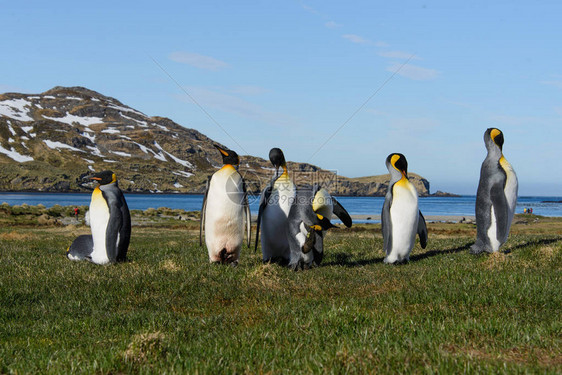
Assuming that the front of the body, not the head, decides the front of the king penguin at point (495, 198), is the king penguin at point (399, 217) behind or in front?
behind

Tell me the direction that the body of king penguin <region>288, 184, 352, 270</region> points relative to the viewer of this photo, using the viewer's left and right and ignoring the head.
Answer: facing the viewer and to the right of the viewer

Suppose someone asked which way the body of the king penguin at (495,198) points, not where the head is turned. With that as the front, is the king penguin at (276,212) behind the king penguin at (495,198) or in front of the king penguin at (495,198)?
behind

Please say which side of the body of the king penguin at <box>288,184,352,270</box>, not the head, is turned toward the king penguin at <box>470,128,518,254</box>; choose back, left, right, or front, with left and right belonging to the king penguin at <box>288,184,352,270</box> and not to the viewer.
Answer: left

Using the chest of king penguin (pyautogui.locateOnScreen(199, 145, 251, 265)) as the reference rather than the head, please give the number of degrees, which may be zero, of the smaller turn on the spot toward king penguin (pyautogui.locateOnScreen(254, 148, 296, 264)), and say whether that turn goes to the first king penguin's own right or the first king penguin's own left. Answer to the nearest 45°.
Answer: approximately 90° to the first king penguin's own left

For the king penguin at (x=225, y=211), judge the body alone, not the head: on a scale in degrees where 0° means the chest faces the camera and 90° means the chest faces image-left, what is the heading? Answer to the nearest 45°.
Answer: approximately 0°

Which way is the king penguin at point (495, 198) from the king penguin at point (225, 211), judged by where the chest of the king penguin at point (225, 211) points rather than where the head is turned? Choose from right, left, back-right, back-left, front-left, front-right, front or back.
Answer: left

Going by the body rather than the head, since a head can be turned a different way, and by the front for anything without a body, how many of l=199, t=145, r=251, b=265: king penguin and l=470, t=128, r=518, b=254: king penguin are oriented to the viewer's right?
1

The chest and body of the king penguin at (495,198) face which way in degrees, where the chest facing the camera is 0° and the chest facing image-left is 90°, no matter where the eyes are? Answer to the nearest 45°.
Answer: approximately 270°
